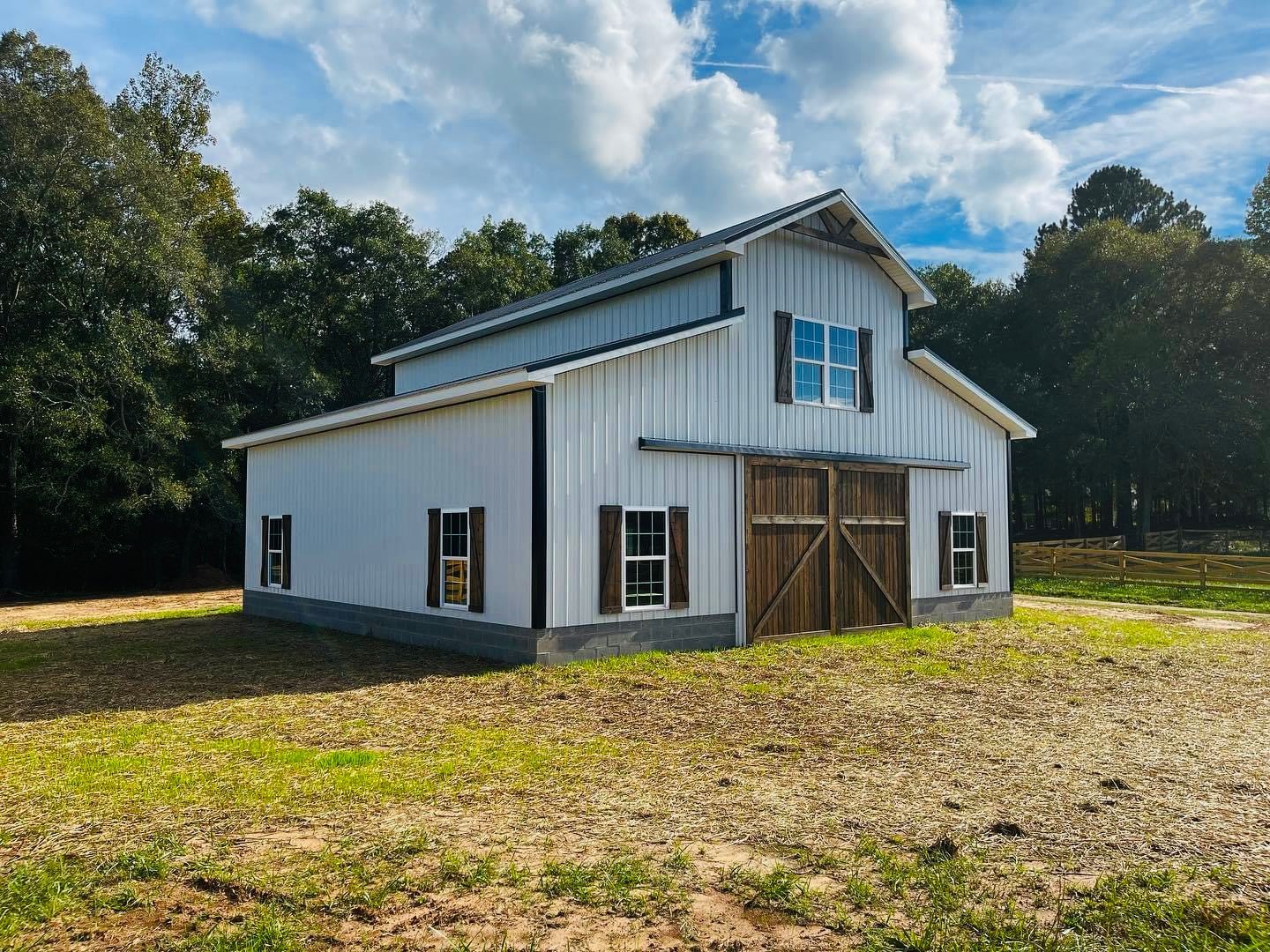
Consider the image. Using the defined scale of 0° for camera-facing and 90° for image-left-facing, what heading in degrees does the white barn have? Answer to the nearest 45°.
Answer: approximately 315°

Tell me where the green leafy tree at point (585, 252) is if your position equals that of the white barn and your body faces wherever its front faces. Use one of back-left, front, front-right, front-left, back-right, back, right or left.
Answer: back-left

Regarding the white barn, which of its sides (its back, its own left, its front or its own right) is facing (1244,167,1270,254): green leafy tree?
left

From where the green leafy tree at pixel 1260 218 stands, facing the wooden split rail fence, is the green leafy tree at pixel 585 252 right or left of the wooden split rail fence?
right

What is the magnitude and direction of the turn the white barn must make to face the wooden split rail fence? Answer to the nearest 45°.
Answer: approximately 90° to its left
